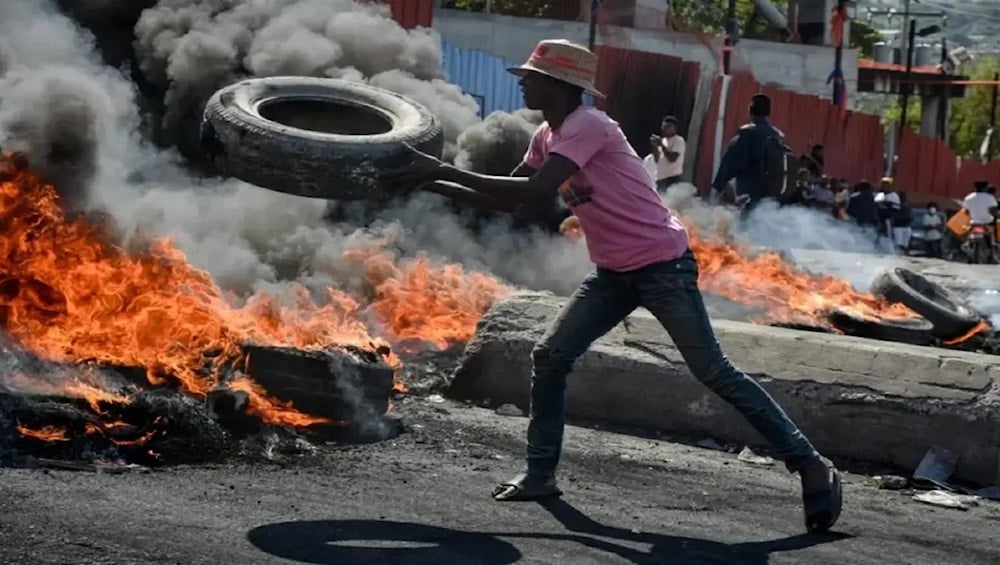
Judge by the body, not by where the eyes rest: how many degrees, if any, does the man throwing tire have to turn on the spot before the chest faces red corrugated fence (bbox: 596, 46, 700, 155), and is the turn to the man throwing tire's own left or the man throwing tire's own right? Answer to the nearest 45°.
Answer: approximately 90° to the man throwing tire's own right

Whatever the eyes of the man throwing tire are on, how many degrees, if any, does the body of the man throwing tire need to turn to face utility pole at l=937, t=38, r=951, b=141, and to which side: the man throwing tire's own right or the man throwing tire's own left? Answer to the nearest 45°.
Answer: approximately 90° to the man throwing tire's own right

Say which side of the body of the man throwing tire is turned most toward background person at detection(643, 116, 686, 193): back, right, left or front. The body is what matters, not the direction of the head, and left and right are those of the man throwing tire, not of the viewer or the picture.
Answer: right

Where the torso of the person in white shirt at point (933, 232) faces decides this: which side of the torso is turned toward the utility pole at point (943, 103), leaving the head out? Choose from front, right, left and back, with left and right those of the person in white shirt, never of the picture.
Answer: back

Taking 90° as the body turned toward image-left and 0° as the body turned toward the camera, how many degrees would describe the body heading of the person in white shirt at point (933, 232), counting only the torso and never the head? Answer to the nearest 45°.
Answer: approximately 0°

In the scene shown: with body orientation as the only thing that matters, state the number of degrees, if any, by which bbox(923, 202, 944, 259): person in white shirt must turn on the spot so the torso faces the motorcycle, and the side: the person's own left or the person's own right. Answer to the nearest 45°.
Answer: approximately 45° to the person's own left

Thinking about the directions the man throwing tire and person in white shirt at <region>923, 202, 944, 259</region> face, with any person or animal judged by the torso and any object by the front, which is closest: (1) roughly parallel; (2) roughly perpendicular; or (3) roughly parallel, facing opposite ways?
roughly perpendicular

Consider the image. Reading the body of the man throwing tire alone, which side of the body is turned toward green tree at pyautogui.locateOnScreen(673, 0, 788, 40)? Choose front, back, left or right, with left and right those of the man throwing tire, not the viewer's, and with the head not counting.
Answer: right

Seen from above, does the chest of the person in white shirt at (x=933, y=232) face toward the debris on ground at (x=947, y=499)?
yes

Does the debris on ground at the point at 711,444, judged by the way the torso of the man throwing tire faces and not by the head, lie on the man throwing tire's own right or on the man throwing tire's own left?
on the man throwing tire's own right

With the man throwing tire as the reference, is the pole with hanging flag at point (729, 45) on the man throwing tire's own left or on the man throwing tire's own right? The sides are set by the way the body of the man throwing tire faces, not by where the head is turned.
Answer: on the man throwing tire's own right

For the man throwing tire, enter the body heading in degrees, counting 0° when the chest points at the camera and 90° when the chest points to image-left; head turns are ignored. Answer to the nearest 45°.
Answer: approximately 90°

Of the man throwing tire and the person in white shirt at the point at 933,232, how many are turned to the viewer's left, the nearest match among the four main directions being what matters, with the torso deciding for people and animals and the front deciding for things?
1

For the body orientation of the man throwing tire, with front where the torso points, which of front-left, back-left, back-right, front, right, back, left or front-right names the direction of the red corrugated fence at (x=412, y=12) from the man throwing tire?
right

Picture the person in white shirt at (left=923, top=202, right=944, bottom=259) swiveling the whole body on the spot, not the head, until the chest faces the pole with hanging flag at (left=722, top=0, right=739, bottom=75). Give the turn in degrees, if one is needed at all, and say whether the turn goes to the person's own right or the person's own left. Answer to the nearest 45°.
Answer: approximately 135° to the person's own right
